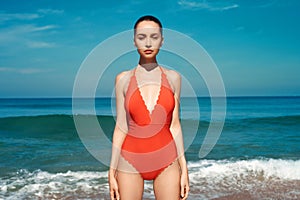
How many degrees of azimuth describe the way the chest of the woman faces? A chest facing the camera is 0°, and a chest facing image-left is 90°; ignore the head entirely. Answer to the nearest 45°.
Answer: approximately 0°
